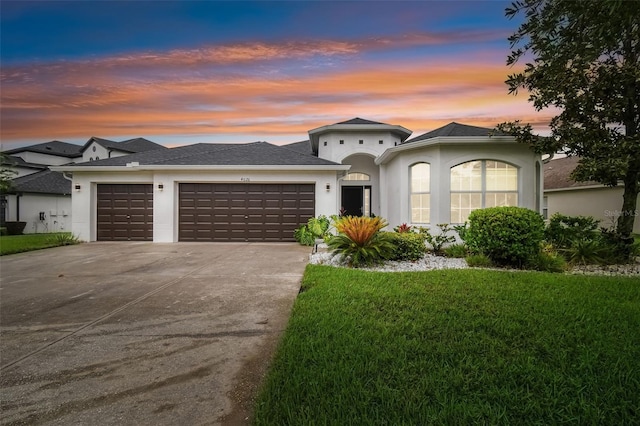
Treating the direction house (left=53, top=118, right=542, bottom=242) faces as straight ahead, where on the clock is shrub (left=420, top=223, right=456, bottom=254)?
The shrub is roughly at 10 o'clock from the house.

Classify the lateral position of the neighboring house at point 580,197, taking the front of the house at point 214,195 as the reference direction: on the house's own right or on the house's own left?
on the house's own left

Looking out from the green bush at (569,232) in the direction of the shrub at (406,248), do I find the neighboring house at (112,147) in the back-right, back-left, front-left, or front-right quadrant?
front-right

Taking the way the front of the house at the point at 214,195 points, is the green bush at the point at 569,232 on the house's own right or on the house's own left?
on the house's own left

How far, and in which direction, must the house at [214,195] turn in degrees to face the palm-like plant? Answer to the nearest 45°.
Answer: approximately 45° to its left

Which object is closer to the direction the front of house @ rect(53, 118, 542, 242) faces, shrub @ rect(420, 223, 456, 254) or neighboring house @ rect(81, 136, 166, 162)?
the shrub

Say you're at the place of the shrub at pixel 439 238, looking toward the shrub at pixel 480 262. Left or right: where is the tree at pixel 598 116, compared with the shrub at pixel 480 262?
left

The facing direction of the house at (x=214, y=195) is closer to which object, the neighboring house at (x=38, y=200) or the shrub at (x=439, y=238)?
the shrub

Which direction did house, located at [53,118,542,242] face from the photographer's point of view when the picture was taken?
facing the viewer

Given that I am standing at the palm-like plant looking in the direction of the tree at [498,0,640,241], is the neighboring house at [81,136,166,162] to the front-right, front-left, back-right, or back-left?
back-left

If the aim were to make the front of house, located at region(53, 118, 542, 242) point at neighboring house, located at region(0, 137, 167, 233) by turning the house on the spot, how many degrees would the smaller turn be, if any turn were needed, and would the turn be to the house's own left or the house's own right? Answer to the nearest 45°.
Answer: approximately 135° to the house's own right
